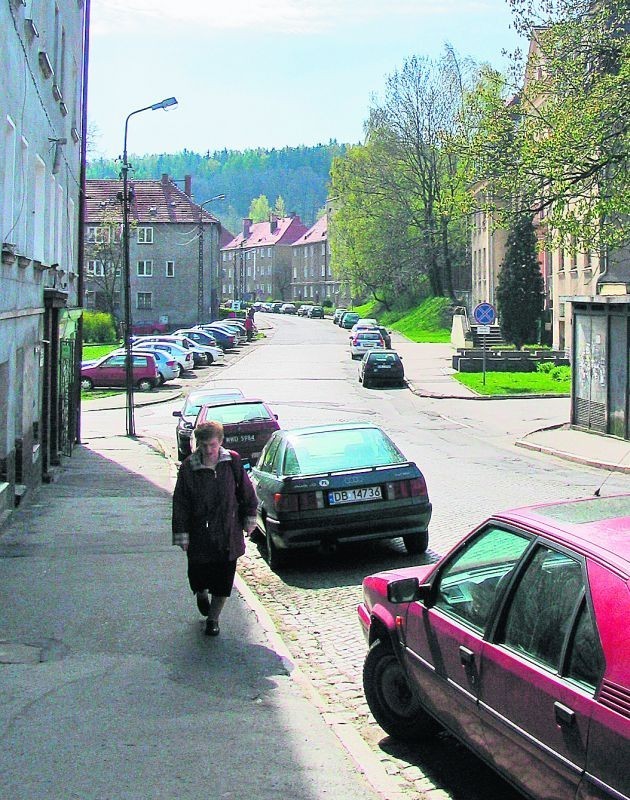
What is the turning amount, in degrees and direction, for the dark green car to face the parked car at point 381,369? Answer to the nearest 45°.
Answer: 0° — it already faces it

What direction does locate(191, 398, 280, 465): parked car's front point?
away from the camera

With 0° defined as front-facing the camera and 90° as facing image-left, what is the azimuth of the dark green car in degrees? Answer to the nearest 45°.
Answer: approximately 180°

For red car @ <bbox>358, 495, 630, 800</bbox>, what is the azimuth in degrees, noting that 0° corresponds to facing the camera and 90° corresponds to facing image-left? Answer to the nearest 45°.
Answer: approximately 135°

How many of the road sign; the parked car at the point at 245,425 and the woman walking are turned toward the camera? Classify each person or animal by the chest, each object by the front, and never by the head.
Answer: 2

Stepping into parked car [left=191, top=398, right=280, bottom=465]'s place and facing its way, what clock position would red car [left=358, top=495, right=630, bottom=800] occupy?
The red car is roughly at 6 o'clock from the parked car.

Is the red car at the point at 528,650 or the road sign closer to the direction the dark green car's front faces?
the road sign

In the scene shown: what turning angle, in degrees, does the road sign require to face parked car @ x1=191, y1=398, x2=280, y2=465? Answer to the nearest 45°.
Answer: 0° — it already faces it

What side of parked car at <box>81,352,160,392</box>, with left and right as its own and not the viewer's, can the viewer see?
left

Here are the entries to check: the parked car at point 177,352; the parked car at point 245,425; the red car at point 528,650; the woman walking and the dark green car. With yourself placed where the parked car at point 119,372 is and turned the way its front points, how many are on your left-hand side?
4
